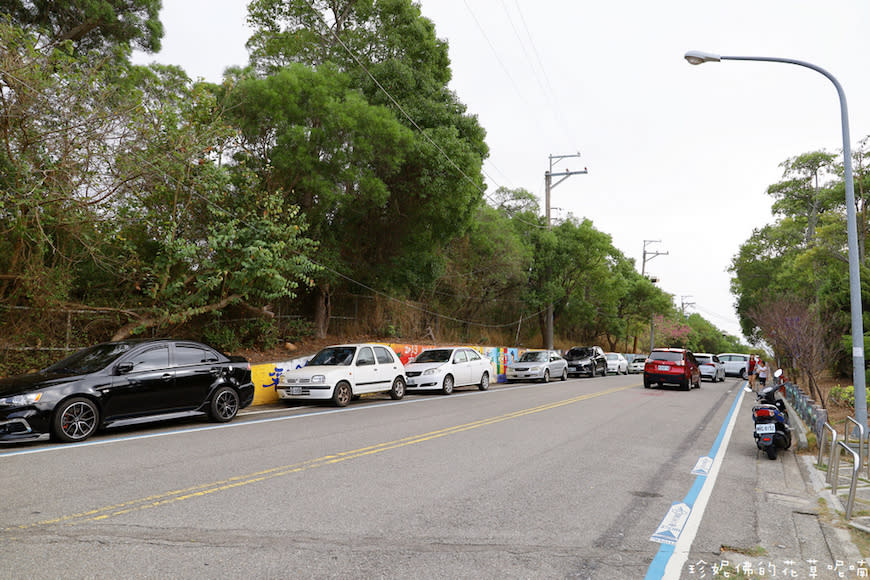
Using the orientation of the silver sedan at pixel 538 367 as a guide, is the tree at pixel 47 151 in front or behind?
in front

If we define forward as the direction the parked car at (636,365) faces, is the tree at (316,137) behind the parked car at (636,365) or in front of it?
in front

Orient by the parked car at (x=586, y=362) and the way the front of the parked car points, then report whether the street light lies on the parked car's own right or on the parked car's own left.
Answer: on the parked car's own left

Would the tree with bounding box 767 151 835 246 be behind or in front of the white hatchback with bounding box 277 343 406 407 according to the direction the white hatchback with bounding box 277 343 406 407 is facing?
behind

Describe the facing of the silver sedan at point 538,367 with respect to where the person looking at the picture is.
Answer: facing the viewer and to the left of the viewer

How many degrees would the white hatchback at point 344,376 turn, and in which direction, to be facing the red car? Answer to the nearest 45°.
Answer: approximately 180°

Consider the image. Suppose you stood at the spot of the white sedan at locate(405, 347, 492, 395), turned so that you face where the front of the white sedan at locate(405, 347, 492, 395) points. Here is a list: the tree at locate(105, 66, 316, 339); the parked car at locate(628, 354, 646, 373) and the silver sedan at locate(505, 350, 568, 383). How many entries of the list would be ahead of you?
1

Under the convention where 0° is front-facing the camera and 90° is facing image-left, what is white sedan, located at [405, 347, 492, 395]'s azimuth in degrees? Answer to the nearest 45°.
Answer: approximately 45°

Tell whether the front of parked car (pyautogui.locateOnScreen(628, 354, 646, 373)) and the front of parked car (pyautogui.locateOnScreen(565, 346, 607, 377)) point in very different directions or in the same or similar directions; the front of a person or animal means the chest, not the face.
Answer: same or similar directions

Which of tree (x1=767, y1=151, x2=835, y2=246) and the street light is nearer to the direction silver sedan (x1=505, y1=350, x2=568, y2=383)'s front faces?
the street light

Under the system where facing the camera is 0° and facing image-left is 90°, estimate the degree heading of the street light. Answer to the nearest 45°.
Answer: approximately 90°

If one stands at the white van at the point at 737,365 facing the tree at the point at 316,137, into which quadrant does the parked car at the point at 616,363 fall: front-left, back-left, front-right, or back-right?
front-right

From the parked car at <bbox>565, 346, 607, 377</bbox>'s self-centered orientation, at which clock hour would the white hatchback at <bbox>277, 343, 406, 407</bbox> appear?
The white hatchback is roughly at 11 o'clock from the parked car.

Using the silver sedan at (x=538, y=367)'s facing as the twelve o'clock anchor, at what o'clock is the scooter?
The scooter is roughly at 10 o'clock from the silver sedan.

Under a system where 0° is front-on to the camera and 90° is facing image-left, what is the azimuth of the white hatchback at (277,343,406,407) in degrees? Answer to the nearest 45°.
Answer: approximately 45°

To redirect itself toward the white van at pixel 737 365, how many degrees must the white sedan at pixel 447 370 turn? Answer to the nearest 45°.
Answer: approximately 180°

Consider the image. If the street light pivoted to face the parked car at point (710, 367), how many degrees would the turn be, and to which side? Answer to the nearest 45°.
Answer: approximately 90° to its right
